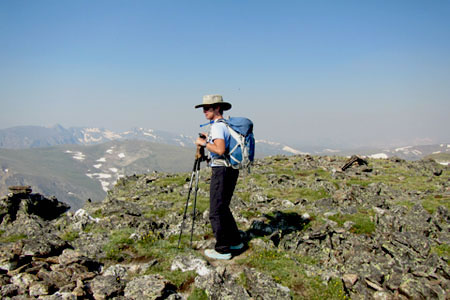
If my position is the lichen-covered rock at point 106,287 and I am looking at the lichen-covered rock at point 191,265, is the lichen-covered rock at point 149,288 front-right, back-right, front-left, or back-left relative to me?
front-right

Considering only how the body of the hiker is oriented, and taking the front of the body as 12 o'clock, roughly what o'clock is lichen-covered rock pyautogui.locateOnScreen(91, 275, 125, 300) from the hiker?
The lichen-covered rock is roughly at 11 o'clock from the hiker.

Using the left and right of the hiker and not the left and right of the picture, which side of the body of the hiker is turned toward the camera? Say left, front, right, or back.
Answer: left
